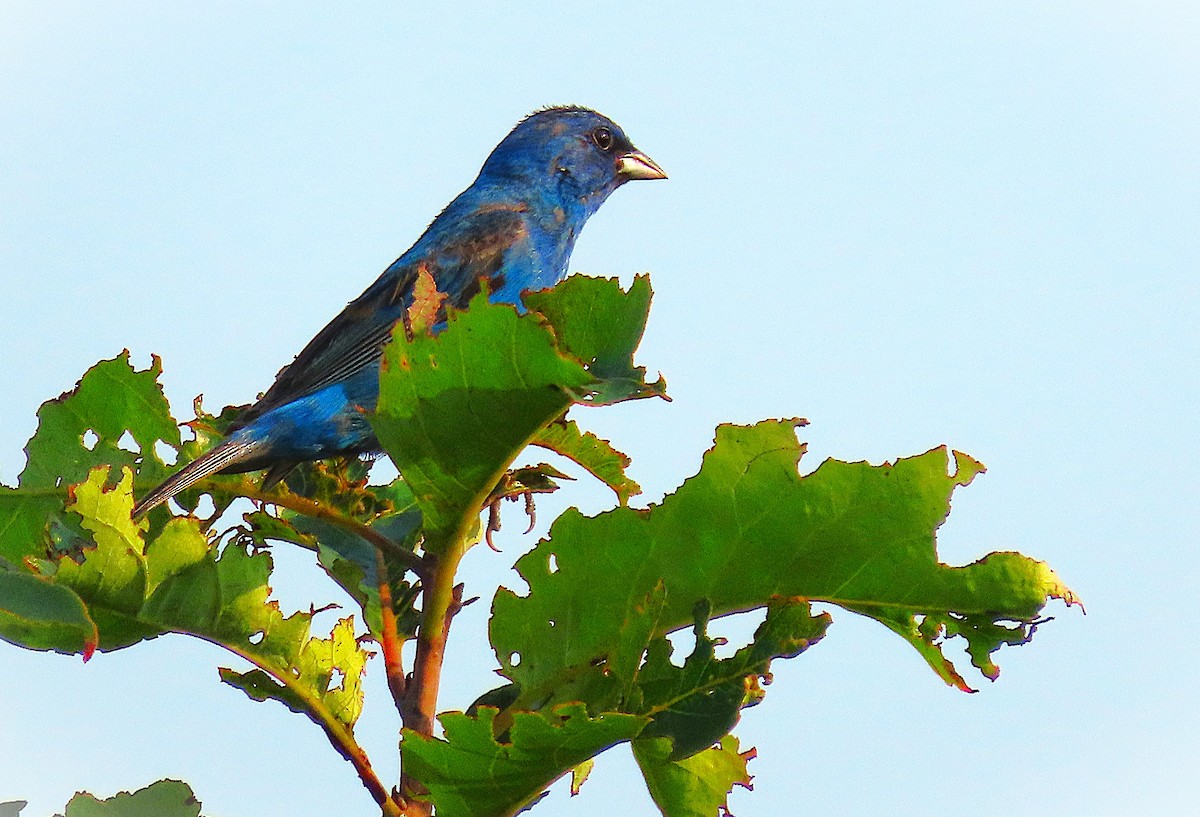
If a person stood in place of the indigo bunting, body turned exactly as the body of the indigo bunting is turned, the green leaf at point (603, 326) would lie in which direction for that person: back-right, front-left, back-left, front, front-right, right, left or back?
right

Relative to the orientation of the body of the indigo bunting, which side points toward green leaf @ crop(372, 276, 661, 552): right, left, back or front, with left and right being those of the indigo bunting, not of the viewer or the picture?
right

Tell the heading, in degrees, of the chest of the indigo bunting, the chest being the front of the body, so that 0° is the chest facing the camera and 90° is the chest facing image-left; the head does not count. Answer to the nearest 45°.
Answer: approximately 270°
